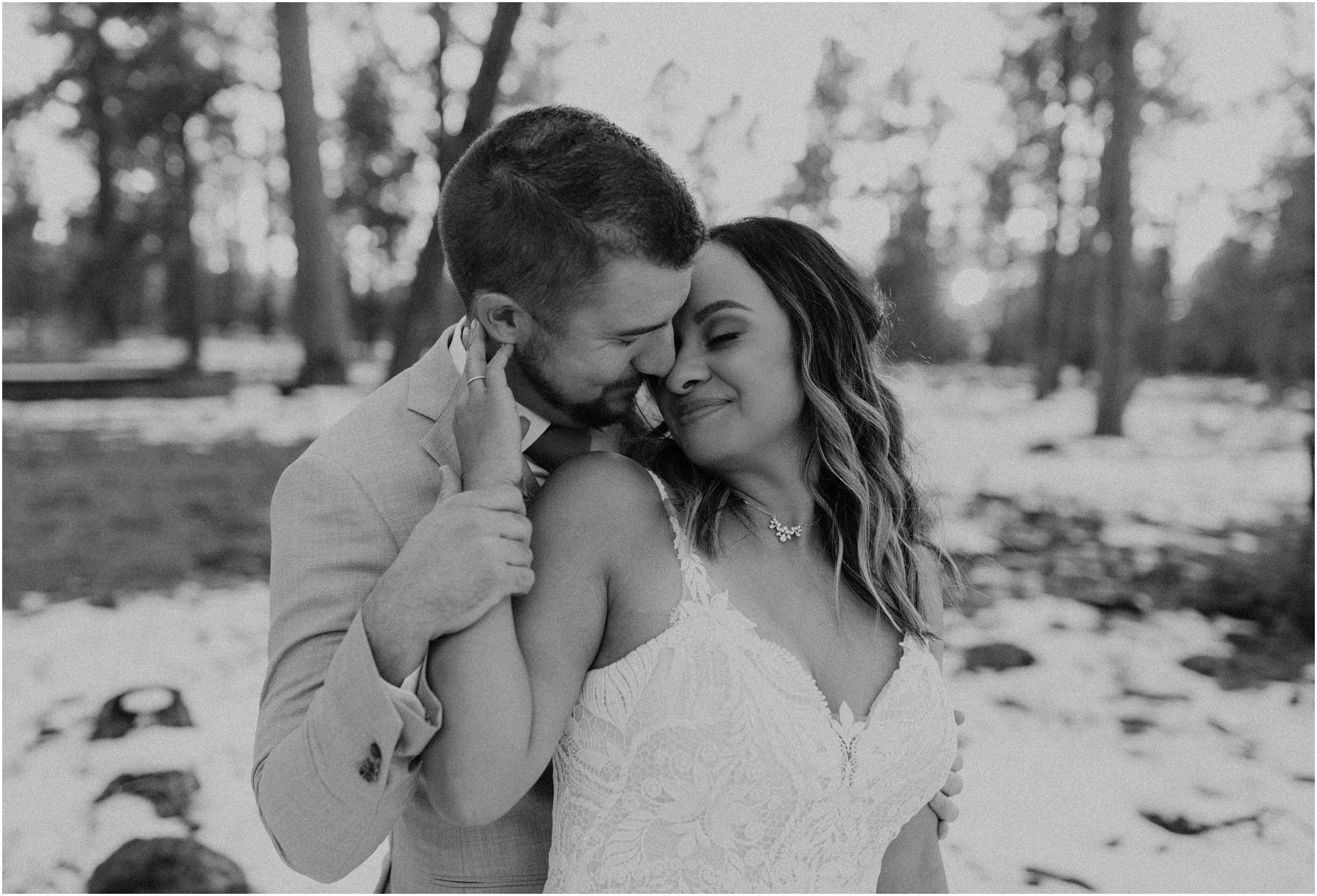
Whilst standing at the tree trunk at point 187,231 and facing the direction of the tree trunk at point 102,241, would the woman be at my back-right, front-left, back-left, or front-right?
back-left

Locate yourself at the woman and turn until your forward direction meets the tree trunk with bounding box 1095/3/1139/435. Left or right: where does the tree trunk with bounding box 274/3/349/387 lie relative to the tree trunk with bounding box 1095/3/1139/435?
left

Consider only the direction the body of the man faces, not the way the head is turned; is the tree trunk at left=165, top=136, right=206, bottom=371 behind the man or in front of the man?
behind

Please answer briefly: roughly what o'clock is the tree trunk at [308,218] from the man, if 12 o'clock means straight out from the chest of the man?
The tree trunk is roughly at 7 o'clock from the man.

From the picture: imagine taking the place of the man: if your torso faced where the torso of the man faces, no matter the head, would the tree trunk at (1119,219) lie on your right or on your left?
on your left

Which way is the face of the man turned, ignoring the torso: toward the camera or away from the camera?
toward the camera

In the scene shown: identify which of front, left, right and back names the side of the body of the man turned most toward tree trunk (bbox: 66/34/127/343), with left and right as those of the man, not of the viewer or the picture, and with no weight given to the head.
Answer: back

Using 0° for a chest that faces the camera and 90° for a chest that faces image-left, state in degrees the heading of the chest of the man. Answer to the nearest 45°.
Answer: approximately 315°

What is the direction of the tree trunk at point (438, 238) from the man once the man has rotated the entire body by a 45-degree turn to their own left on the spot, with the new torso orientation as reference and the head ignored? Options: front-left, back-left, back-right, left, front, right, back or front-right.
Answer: left

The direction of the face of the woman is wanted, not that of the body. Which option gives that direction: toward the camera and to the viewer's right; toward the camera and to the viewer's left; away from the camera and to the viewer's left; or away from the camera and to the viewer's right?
toward the camera and to the viewer's left
